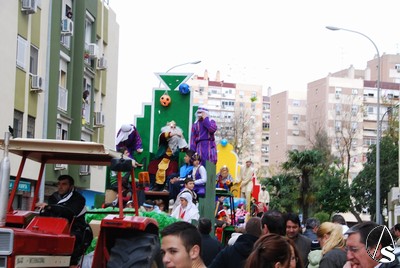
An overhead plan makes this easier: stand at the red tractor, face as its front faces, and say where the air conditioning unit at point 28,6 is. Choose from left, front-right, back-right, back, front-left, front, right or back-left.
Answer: back-right

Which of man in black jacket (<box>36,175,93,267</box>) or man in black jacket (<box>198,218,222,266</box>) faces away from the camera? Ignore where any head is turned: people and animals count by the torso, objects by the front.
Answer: man in black jacket (<box>198,218,222,266</box>)

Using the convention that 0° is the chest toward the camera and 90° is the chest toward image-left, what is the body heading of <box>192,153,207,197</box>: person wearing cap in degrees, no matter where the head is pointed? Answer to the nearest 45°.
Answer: approximately 45°

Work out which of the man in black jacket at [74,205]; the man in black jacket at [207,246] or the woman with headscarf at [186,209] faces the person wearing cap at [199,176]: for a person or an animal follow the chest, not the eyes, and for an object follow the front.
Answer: the man in black jacket at [207,246]

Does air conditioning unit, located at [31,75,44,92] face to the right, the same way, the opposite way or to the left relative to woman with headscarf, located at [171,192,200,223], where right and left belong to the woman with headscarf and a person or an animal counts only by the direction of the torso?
to the left

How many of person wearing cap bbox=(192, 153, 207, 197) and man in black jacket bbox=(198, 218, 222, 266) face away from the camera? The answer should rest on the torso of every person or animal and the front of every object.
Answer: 1

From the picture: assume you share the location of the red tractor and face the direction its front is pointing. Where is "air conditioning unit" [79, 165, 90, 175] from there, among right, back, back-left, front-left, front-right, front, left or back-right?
back-right

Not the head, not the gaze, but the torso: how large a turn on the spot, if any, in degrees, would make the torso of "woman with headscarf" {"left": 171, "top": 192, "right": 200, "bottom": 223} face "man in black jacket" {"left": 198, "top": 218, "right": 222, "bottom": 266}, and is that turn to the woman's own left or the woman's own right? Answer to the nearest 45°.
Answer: approximately 45° to the woman's own left

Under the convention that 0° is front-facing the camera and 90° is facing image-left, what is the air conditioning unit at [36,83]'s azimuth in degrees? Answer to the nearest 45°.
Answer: approximately 315°

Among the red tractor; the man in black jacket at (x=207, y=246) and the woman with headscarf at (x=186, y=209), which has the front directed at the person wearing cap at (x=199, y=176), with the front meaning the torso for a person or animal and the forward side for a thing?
the man in black jacket

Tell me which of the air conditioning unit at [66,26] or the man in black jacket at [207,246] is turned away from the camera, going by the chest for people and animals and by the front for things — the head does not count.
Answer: the man in black jacket

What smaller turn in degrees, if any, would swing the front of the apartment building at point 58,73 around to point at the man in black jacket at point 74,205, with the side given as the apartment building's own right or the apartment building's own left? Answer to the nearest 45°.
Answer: approximately 45° to the apartment building's own right

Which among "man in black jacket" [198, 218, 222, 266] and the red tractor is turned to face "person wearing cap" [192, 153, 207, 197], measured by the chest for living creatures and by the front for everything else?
the man in black jacket
